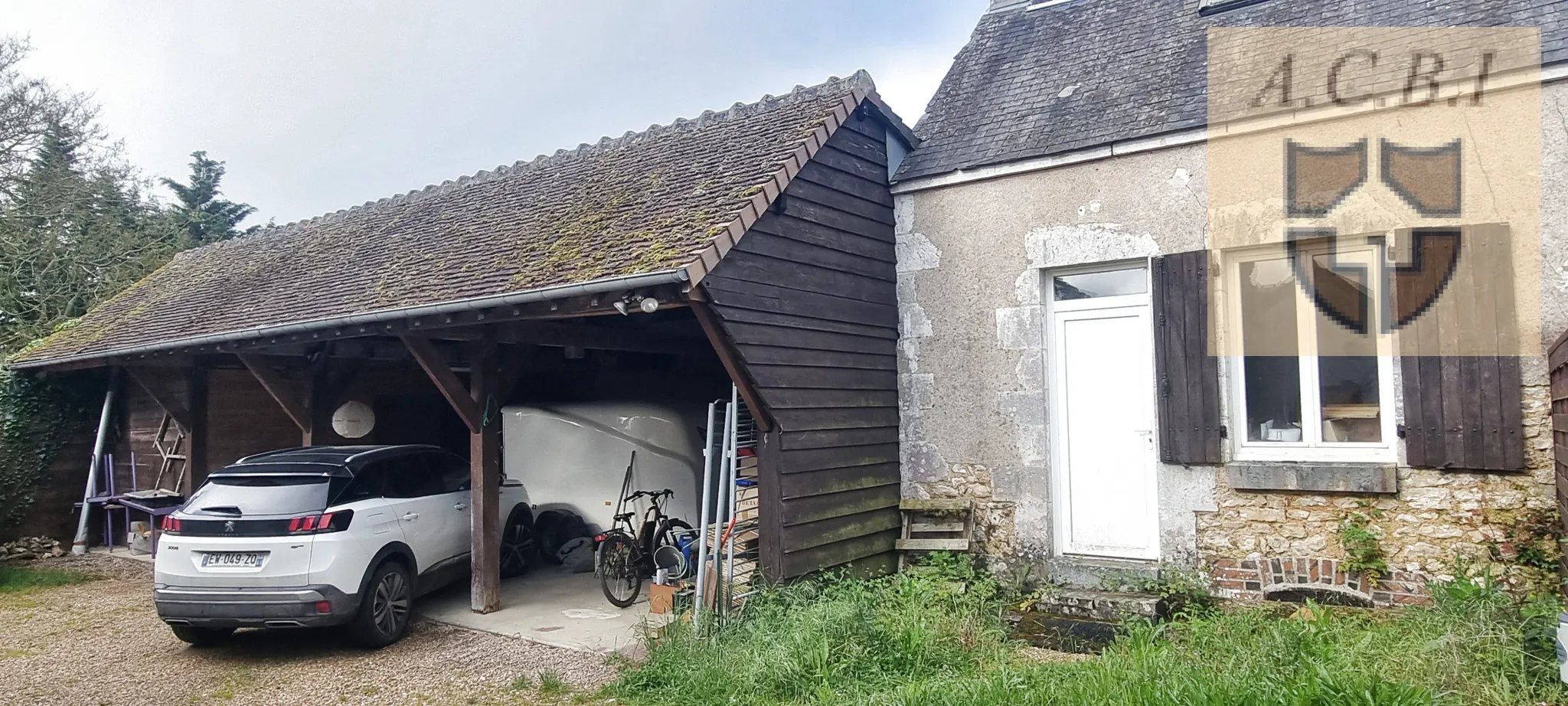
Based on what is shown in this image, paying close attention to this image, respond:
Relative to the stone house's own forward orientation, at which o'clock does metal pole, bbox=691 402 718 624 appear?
The metal pole is roughly at 2 o'clock from the stone house.

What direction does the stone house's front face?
toward the camera

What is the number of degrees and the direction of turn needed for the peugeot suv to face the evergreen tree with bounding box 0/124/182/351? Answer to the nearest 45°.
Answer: approximately 45° to its left

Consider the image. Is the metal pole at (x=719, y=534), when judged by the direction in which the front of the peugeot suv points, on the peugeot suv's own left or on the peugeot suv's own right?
on the peugeot suv's own right

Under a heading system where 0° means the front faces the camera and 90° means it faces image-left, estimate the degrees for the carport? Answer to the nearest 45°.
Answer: approximately 45°

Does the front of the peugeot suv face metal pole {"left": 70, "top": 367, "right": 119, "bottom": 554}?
no

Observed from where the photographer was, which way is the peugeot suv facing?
facing away from the viewer and to the right of the viewer

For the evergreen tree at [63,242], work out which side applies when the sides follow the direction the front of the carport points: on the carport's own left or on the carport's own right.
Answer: on the carport's own right

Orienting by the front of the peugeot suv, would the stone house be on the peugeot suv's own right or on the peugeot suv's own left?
on the peugeot suv's own right

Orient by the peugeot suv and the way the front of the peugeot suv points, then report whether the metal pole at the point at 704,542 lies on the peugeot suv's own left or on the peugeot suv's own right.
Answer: on the peugeot suv's own right

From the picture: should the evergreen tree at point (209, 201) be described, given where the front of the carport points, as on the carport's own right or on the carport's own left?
on the carport's own right

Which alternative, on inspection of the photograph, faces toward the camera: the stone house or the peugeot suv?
the stone house

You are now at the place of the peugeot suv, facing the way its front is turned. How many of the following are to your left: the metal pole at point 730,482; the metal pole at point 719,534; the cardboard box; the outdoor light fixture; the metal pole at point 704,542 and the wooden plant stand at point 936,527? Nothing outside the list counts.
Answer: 0

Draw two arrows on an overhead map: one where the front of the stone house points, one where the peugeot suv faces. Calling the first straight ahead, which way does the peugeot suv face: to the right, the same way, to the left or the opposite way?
the opposite way

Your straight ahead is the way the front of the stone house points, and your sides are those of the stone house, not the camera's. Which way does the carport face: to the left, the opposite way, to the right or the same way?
the same way

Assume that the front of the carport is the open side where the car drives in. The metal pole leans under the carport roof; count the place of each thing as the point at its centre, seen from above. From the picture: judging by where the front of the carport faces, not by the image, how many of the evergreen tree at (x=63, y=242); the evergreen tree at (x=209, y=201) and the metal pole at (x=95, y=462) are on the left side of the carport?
0

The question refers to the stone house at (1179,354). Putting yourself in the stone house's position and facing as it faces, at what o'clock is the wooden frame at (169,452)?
The wooden frame is roughly at 3 o'clock from the stone house.

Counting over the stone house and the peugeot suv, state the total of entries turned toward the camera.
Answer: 1

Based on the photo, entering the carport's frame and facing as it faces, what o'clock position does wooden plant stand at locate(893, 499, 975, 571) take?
The wooden plant stand is roughly at 8 o'clock from the carport.
